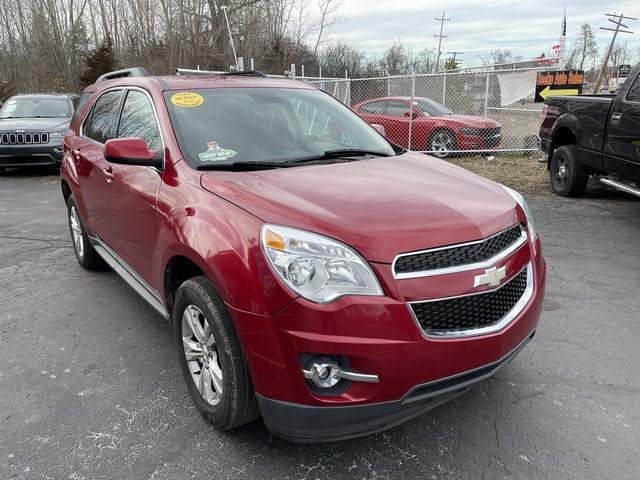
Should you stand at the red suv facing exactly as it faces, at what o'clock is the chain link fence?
The chain link fence is roughly at 8 o'clock from the red suv.

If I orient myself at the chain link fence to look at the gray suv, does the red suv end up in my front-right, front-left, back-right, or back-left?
front-left

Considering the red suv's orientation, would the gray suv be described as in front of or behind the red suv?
behind

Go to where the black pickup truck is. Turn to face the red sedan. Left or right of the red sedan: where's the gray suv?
left

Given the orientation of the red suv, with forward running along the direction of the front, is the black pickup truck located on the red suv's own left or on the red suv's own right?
on the red suv's own left

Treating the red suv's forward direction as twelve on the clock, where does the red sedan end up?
The red sedan is roughly at 8 o'clock from the red suv.

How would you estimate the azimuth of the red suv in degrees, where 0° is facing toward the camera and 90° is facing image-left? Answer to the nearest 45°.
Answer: approximately 315°

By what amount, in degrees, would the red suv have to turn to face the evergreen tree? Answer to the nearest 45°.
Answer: approximately 135° to its left

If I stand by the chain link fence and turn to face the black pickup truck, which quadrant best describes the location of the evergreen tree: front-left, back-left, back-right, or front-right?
back-right
